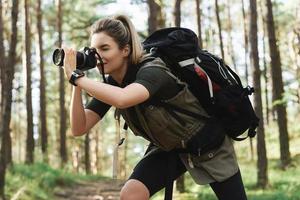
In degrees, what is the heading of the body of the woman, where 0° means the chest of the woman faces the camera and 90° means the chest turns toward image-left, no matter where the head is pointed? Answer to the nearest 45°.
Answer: approximately 90°

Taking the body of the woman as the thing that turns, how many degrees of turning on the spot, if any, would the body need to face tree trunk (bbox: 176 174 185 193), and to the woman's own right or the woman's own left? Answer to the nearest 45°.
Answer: approximately 90° to the woman's own right
